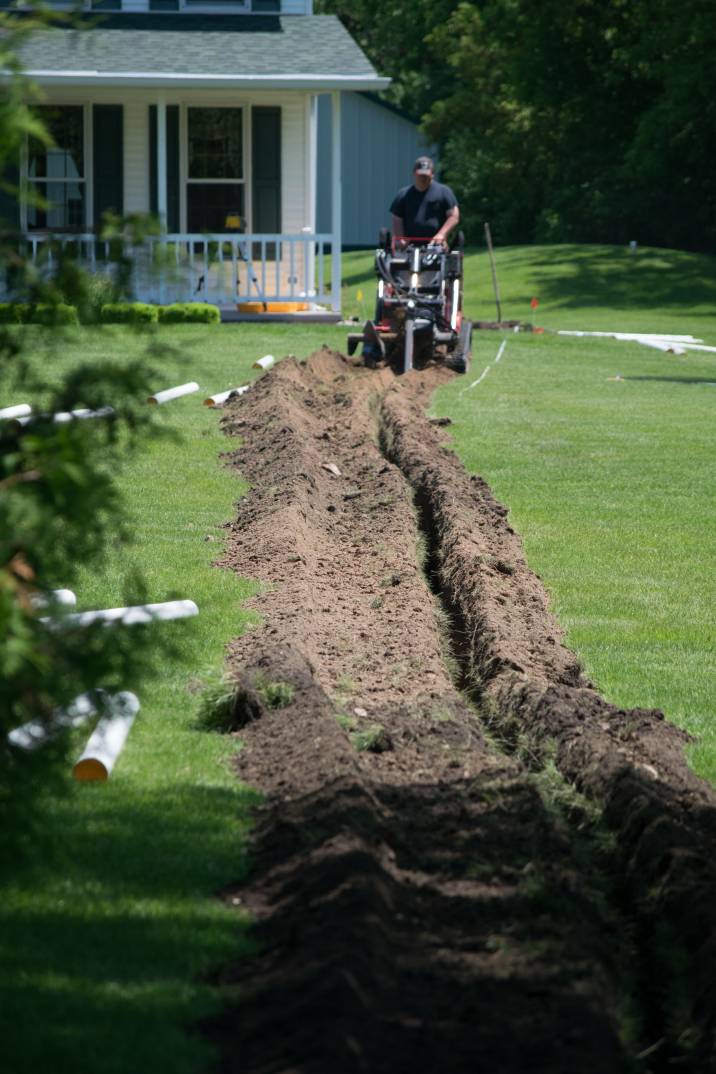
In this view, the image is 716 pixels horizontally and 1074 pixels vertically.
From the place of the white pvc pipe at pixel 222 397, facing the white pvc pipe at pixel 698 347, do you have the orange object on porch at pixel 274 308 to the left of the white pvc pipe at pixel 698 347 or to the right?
left

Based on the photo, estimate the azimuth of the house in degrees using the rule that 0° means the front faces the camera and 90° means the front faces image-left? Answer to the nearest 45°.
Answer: approximately 0°

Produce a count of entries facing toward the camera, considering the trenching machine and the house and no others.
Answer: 2

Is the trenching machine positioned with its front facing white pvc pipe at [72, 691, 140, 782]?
yes

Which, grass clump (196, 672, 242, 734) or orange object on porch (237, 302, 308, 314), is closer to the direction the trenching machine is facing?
the grass clump

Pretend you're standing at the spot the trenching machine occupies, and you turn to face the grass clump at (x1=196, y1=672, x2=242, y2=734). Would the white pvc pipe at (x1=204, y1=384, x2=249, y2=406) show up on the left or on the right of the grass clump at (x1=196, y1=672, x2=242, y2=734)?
right

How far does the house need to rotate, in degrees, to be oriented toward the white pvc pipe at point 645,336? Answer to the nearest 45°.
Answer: approximately 90° to its left

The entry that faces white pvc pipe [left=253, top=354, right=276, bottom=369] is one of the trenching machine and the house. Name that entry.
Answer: the house

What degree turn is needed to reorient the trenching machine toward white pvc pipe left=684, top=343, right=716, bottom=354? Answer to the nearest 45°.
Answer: approximately 135° to its left

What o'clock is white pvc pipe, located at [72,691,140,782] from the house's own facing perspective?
The white pvc pipe is roughly at 12 o'clock from the house.

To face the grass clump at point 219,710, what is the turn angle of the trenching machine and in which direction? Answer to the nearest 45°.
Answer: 0° — it already faces it
